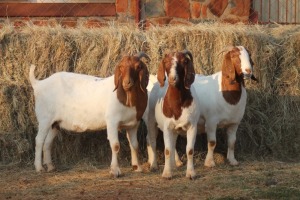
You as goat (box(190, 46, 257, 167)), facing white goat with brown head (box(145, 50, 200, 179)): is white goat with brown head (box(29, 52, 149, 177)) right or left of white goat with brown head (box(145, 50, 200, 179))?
right

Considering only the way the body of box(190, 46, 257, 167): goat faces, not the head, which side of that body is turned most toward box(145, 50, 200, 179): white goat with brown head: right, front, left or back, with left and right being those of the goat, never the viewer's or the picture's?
right

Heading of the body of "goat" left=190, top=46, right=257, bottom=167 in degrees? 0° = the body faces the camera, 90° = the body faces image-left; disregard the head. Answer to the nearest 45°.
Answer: approximately 315°

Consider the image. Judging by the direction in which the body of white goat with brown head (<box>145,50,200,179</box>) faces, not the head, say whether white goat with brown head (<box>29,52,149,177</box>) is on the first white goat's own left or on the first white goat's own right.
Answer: on the first white goat's own right

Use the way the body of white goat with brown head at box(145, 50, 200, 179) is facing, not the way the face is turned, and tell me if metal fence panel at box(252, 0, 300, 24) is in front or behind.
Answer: behind

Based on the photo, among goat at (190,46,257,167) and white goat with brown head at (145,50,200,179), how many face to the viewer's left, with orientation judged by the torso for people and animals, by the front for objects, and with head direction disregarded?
0

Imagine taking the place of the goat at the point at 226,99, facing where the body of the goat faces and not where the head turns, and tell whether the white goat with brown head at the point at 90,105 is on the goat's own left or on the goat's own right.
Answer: on the goat's own right

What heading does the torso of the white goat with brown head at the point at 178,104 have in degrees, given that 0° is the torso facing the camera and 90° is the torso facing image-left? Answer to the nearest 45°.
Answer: approximately 0°

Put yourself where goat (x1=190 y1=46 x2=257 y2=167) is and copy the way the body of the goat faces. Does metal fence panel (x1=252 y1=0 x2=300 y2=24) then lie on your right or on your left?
on your left
